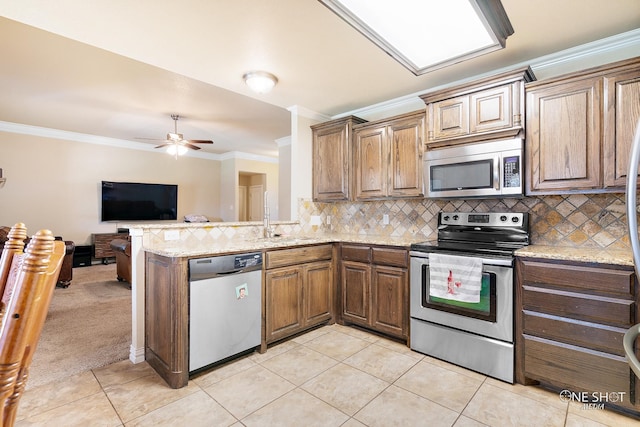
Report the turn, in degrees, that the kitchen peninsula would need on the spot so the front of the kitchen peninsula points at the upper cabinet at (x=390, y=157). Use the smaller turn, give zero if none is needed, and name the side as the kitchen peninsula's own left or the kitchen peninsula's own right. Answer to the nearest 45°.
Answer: approximately 45° to the kitchen peninsula's own left

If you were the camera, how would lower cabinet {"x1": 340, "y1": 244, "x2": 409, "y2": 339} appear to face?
facing the viewer and to the left of the viewer

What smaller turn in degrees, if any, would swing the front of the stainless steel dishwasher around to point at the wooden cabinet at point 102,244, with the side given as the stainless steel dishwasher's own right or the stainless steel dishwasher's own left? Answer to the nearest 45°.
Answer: approximately 180°

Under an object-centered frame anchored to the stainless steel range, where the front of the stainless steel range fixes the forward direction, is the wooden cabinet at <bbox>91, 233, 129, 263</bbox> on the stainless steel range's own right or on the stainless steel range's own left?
on the stainless steel range's own right

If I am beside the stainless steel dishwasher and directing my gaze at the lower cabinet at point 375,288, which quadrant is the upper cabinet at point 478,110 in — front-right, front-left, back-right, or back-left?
front-right

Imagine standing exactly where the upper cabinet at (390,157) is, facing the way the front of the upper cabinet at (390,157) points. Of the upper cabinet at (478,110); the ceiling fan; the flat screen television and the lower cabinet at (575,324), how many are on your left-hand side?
2

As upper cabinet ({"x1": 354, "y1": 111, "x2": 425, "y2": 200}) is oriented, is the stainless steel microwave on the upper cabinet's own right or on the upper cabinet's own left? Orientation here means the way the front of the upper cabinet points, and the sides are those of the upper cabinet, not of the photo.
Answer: on the upper cabinet's own left

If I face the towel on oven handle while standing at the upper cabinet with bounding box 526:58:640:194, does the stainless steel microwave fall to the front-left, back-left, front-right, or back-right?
front-right

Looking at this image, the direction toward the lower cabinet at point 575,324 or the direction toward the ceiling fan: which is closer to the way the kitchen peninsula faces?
the lower cabinet

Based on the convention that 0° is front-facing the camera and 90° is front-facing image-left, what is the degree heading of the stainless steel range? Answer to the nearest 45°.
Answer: approximately 45°

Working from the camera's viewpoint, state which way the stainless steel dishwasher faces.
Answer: facing the viewer and to the right of the viewer

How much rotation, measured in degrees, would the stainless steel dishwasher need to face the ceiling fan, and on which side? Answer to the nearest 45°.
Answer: approximately 135° to its left

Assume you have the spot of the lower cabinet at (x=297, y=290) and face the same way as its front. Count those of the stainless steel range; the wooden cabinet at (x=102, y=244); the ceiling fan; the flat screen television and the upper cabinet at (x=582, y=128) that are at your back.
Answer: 3

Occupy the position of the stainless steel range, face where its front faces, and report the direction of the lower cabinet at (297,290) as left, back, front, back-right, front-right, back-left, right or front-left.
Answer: front-right

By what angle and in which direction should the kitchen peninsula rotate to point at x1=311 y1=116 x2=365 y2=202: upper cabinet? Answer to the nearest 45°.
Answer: approximately 90° to its left

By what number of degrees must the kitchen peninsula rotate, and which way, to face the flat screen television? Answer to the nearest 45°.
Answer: approximately 180°

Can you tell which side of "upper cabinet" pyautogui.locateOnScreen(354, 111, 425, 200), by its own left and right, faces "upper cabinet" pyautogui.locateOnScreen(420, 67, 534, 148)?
left

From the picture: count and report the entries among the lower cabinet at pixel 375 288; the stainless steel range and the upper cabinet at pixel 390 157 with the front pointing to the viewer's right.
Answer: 0

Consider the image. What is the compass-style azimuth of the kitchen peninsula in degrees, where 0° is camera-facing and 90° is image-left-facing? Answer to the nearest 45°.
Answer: approximately 315°

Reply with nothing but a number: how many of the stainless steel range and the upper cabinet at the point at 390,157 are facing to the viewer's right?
0

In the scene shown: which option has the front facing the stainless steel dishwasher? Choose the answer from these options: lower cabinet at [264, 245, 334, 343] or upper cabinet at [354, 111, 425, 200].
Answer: the upper cabinet

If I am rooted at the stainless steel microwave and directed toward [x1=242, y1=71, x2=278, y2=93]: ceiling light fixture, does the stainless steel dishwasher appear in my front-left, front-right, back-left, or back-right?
front-left
